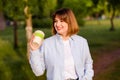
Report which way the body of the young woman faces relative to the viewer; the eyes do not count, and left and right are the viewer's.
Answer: facing the viewer

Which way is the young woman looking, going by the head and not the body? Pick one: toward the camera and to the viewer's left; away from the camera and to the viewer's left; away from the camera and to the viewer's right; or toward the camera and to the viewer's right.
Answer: toward the camera and to the viewer's left
